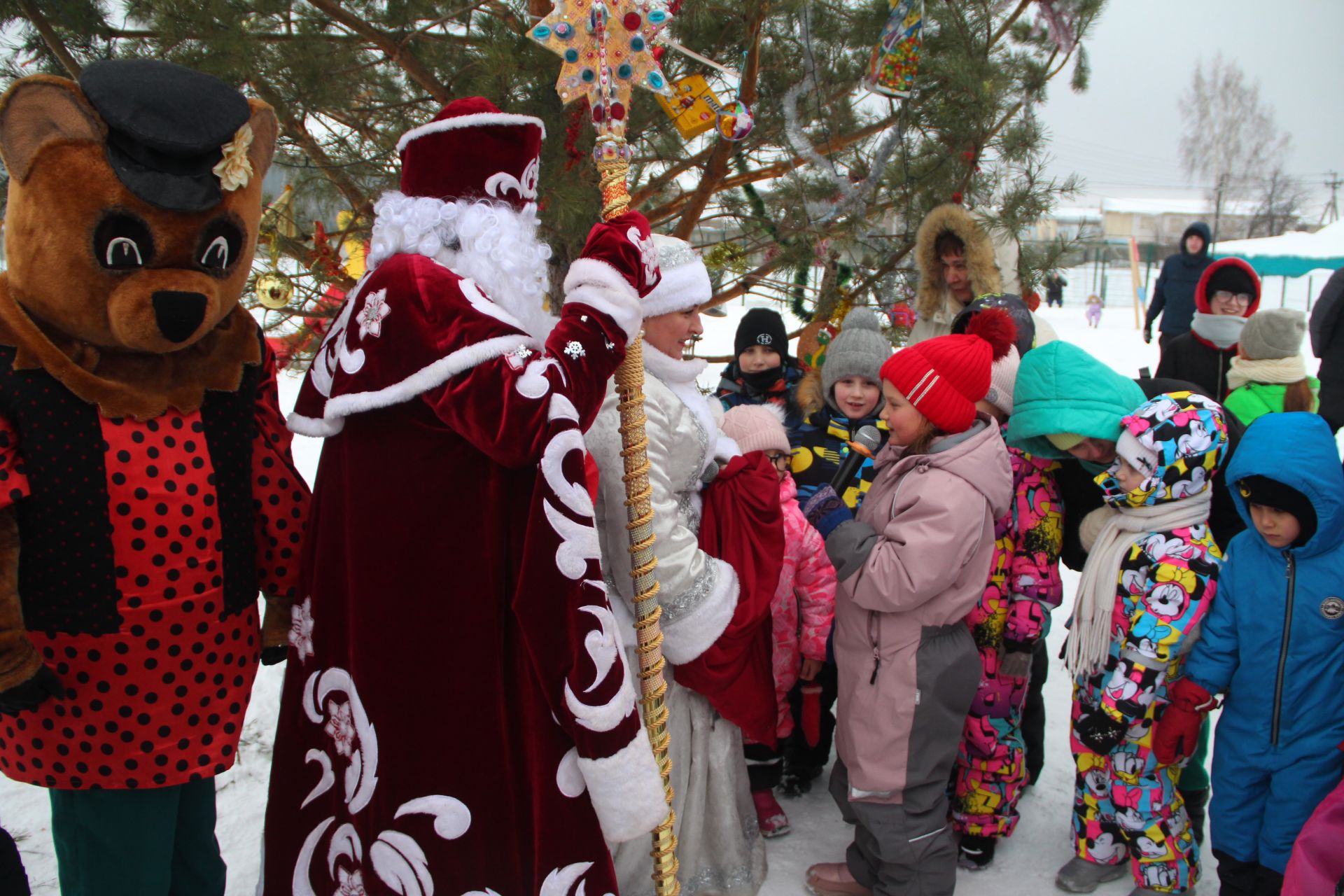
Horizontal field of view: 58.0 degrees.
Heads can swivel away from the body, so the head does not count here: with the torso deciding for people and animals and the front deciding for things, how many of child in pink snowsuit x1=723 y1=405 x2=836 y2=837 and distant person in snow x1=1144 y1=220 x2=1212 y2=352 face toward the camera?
2

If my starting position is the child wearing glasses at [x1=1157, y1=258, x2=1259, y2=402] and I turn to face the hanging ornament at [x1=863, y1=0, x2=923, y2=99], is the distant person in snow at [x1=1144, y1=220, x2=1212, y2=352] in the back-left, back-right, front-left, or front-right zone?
back-right

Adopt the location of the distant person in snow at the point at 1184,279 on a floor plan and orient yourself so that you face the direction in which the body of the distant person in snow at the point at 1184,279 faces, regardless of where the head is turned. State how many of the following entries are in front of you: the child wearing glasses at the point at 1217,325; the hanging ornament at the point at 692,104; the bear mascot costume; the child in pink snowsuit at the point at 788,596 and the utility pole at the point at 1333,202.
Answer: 4

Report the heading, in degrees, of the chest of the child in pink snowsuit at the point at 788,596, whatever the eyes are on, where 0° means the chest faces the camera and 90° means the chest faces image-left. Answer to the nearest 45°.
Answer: approximately 0°

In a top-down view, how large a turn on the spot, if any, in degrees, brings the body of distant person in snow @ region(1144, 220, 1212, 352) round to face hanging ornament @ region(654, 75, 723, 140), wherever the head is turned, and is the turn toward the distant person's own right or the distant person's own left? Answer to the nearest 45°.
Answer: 0° — they already face it

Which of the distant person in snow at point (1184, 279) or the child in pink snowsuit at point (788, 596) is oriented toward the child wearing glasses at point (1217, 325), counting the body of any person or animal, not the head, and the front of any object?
the distant person in snow

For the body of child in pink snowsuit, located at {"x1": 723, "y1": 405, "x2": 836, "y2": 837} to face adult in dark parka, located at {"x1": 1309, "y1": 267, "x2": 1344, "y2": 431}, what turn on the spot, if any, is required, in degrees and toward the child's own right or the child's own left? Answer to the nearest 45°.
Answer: approximately 135° to the child's own left

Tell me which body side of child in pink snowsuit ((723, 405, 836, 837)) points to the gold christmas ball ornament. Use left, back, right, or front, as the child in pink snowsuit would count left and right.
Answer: right

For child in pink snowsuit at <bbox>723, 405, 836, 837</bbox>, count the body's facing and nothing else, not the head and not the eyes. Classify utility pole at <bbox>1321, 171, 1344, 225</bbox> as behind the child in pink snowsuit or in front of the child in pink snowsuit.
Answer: behind
